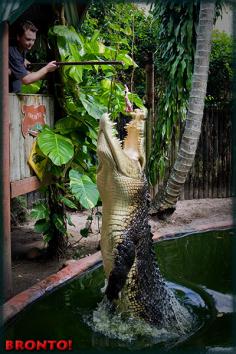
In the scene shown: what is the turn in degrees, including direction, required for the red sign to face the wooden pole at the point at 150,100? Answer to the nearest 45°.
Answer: approximately 135° to its left

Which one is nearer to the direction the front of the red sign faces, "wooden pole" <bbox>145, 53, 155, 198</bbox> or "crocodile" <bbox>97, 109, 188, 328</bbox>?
the crocodile

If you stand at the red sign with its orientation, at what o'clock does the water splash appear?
The water splash is roughly at 11 o'clock from the red sign.

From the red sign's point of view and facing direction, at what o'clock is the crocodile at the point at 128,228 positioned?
The crocodile is roughly at 11 o'clock from the red sign.

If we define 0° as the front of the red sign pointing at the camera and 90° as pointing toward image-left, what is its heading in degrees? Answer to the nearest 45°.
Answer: approximately 0°

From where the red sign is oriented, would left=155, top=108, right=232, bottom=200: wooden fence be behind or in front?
behind

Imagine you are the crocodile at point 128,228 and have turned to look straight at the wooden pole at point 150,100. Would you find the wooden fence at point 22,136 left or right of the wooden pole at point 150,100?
left
